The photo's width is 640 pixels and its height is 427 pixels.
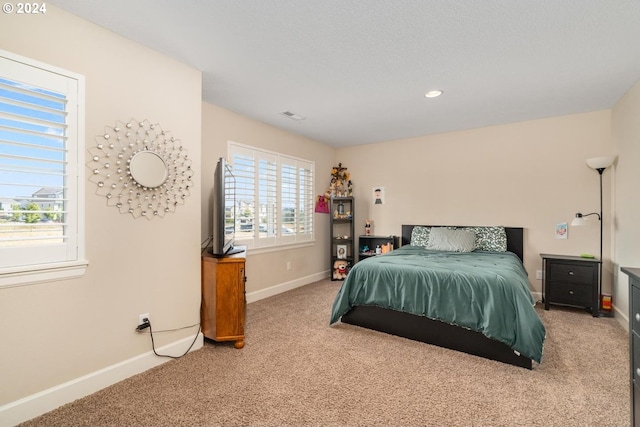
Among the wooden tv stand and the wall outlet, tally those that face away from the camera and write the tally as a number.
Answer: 0

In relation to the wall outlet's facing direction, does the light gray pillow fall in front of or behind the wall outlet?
in front

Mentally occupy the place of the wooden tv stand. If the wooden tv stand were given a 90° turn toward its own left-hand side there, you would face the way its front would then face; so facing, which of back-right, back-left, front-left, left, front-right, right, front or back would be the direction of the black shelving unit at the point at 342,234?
front-right

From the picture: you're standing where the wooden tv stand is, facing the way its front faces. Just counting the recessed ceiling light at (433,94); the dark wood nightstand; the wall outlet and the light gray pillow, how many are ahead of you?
3

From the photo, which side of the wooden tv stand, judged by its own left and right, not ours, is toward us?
right

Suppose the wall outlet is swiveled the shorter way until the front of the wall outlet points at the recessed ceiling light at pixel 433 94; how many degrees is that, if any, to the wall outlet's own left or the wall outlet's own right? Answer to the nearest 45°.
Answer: approximately 45° to the wall outlet's own left

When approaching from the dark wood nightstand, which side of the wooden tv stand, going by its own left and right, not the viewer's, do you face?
front

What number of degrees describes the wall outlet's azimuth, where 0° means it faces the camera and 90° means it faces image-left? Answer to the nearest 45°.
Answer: approximately 315°
